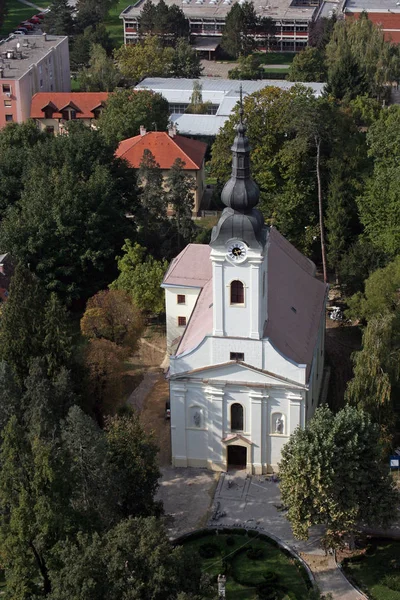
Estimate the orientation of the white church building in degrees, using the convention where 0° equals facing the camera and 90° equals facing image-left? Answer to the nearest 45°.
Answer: approximately 0°

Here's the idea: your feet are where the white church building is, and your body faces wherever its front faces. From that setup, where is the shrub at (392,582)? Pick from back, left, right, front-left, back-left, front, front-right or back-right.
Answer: front-left

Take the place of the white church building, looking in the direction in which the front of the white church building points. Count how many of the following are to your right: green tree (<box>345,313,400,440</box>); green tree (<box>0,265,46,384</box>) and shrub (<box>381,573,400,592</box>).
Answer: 1

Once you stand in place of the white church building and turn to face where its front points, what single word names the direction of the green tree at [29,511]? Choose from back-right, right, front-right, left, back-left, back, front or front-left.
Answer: front-right

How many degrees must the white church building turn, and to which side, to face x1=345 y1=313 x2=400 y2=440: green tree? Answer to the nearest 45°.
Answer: approximately 90° to its left

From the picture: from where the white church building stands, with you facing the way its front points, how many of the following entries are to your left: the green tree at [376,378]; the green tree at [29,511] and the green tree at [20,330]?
1

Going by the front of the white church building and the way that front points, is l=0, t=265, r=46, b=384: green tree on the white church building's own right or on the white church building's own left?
on the white church building's own right
